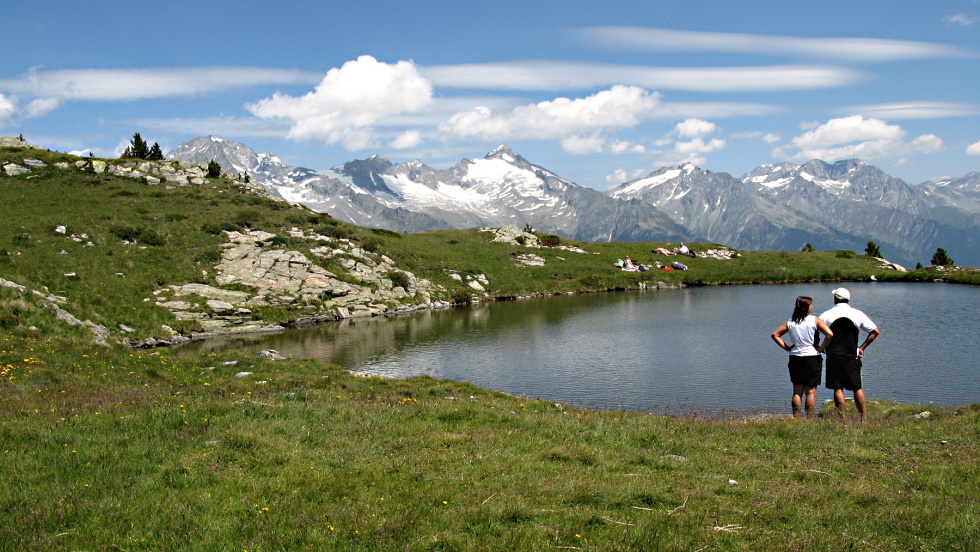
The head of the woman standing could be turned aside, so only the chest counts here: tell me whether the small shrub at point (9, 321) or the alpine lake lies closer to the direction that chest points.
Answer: the alpine lake

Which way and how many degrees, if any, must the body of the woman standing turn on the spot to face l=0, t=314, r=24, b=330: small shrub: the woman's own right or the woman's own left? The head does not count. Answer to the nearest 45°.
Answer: approximately 90° to the woman's own left

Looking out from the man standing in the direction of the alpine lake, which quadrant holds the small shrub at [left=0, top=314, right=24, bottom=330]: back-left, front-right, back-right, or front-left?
front-left

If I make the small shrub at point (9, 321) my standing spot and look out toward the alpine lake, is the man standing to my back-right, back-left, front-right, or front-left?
front-right

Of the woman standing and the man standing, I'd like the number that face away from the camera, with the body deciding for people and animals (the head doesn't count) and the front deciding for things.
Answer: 2

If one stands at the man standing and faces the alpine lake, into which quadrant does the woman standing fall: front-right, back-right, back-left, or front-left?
front-left

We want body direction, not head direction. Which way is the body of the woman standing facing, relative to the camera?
away from the camera

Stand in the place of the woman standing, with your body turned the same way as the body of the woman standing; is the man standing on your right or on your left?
on your right

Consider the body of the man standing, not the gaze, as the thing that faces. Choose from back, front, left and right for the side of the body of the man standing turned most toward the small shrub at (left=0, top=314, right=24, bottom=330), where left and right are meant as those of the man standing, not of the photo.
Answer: left

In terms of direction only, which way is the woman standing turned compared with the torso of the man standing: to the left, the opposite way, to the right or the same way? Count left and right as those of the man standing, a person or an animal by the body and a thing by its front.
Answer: the same way

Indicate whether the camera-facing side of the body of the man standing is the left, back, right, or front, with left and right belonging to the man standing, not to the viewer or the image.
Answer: back

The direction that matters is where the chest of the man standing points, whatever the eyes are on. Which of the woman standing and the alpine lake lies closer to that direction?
the alpine lake
